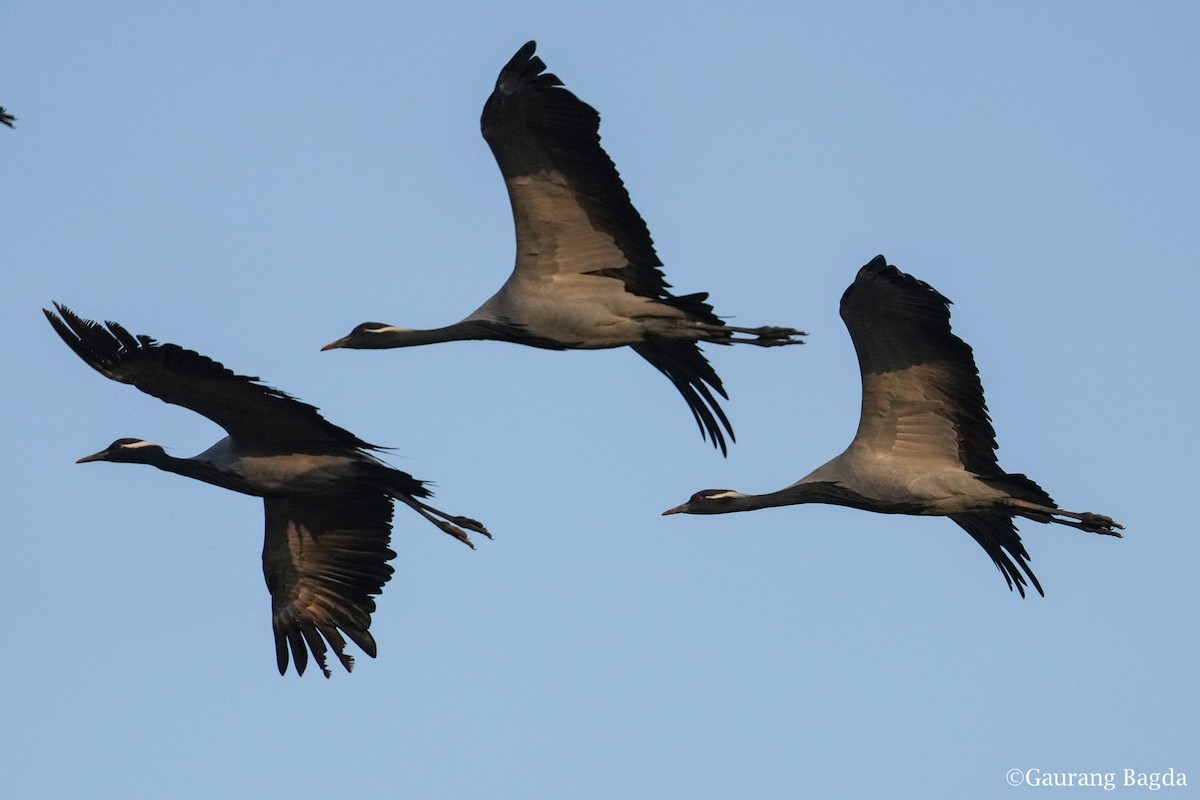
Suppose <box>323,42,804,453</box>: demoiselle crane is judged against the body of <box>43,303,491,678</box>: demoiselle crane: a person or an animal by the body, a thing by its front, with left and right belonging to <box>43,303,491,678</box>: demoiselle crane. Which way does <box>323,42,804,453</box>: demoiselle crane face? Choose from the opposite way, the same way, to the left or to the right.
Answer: the same way

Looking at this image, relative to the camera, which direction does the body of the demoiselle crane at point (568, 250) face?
to the viewer's left

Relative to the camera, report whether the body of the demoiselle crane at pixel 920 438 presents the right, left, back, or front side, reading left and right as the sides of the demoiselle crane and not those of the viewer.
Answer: left

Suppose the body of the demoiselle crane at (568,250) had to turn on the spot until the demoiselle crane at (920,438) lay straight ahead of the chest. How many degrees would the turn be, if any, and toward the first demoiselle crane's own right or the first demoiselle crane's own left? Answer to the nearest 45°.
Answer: approximately 180°

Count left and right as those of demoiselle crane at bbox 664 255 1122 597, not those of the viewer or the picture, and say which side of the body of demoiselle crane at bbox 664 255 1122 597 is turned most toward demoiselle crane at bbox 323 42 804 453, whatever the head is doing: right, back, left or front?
front

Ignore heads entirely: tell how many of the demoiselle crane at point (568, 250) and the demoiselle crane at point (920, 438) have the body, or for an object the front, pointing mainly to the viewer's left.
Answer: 2

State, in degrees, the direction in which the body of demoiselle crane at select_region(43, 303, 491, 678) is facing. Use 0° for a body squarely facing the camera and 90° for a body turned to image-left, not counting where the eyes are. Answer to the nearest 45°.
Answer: approximately 90°

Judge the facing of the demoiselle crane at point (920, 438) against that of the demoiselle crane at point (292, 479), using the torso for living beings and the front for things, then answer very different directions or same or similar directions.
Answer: same or similar directions

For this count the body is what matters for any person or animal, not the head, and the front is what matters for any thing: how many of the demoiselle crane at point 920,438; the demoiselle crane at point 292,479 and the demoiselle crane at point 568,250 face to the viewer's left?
3

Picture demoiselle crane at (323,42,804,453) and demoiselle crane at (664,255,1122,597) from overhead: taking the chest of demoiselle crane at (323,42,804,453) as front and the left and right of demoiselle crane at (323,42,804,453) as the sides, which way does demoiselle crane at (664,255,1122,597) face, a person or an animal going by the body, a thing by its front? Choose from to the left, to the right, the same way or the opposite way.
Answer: the same way

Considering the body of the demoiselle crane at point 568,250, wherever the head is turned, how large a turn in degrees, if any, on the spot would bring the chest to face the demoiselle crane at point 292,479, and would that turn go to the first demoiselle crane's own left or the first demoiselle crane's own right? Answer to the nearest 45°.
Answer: approximately 45° to the first demoiselle crane's own right

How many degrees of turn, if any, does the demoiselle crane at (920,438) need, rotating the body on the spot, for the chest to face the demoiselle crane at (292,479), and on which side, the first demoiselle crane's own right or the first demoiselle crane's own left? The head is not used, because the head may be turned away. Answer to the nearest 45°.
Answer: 0° — it already faces it
